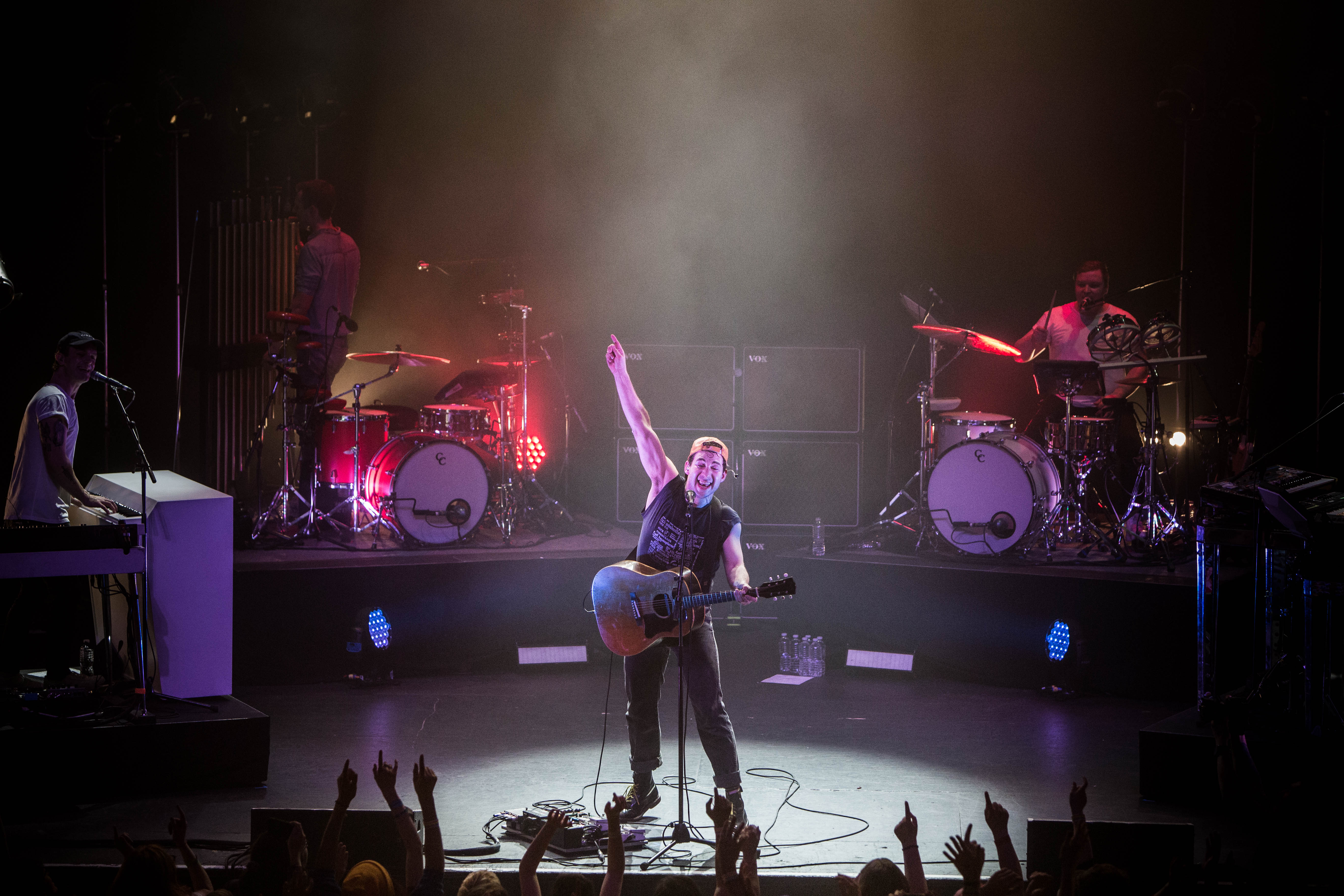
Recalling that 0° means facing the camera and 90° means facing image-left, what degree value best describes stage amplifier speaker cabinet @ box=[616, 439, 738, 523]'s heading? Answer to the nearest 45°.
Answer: approximately 0°

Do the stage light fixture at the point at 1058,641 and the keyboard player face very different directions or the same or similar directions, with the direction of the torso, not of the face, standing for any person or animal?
very different directions

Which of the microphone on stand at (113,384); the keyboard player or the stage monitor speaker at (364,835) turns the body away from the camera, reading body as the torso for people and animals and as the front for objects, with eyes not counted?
the stage monitor speaker

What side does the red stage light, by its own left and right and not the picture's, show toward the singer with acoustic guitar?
front

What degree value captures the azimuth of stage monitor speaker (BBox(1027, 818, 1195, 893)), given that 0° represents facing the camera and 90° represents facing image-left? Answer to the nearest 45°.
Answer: approximately 180°

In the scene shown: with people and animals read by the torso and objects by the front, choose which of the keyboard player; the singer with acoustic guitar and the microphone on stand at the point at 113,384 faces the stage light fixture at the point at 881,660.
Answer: the keyboard player

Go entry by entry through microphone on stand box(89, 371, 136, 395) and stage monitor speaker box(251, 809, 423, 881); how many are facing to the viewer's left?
1

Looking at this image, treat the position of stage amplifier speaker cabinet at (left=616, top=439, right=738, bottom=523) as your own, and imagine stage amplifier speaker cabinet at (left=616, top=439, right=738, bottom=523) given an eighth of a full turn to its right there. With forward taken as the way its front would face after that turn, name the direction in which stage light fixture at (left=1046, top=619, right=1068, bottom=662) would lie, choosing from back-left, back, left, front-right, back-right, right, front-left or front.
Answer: left

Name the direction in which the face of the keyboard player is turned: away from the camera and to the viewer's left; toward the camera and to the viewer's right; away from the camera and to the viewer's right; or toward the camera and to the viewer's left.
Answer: toward the camera and to the viewer's right

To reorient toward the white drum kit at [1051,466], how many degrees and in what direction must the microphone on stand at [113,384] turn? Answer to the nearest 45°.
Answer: approximately 180°

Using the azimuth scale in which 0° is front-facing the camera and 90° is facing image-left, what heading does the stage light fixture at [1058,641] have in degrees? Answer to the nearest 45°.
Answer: approximately 45°

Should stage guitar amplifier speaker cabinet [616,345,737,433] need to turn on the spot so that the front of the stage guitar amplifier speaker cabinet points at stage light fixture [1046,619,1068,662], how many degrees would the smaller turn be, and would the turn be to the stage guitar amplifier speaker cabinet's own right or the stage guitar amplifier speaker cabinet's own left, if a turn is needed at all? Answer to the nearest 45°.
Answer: approximately 45° to the stage guitar amplifier speaker cabinet's own left

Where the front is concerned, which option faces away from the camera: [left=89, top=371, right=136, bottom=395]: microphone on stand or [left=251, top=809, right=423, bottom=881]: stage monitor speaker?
the stage monitor speaker
